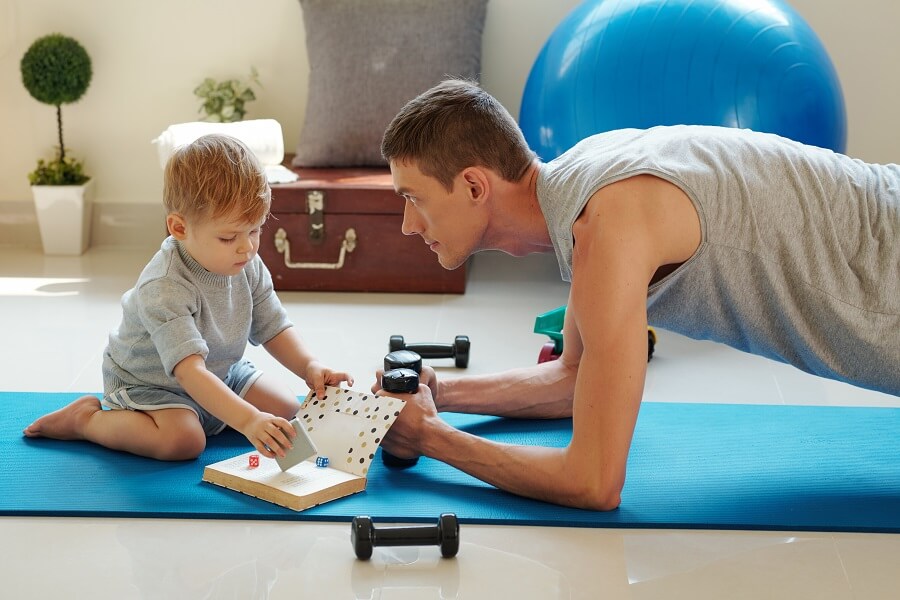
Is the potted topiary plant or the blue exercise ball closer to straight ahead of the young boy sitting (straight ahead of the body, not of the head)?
the blue exercise ball

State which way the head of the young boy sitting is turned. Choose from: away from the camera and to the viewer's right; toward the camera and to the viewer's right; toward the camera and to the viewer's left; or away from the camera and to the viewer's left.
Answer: toward the camera and to the viewer's right

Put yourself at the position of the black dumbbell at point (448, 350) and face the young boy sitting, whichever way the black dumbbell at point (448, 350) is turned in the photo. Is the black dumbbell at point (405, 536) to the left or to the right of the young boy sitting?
left

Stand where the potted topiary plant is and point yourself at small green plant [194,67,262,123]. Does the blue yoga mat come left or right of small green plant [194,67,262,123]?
right

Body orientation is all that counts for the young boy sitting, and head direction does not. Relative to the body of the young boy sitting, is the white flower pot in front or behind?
behind

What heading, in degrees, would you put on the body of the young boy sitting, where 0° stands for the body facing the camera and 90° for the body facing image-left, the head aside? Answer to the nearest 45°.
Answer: approximately 315°

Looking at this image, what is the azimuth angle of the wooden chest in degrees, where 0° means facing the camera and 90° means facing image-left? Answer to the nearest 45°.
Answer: approximately 0°

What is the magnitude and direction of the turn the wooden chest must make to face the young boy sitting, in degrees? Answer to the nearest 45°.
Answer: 0° — it already faces them

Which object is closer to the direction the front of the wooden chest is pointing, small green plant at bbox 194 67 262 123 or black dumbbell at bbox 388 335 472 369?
the black dumbbell

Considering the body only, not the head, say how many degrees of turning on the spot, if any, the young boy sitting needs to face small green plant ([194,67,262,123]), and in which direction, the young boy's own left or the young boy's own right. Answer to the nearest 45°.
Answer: approximately 135° to the young boy's own left

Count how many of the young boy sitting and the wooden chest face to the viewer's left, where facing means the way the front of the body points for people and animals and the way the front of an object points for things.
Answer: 0

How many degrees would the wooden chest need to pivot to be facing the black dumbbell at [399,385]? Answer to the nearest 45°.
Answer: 0° — it already faces it

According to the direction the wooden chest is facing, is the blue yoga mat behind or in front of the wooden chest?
in front

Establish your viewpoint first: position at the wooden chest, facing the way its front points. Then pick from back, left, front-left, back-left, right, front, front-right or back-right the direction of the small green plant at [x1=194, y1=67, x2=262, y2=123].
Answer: back-right
